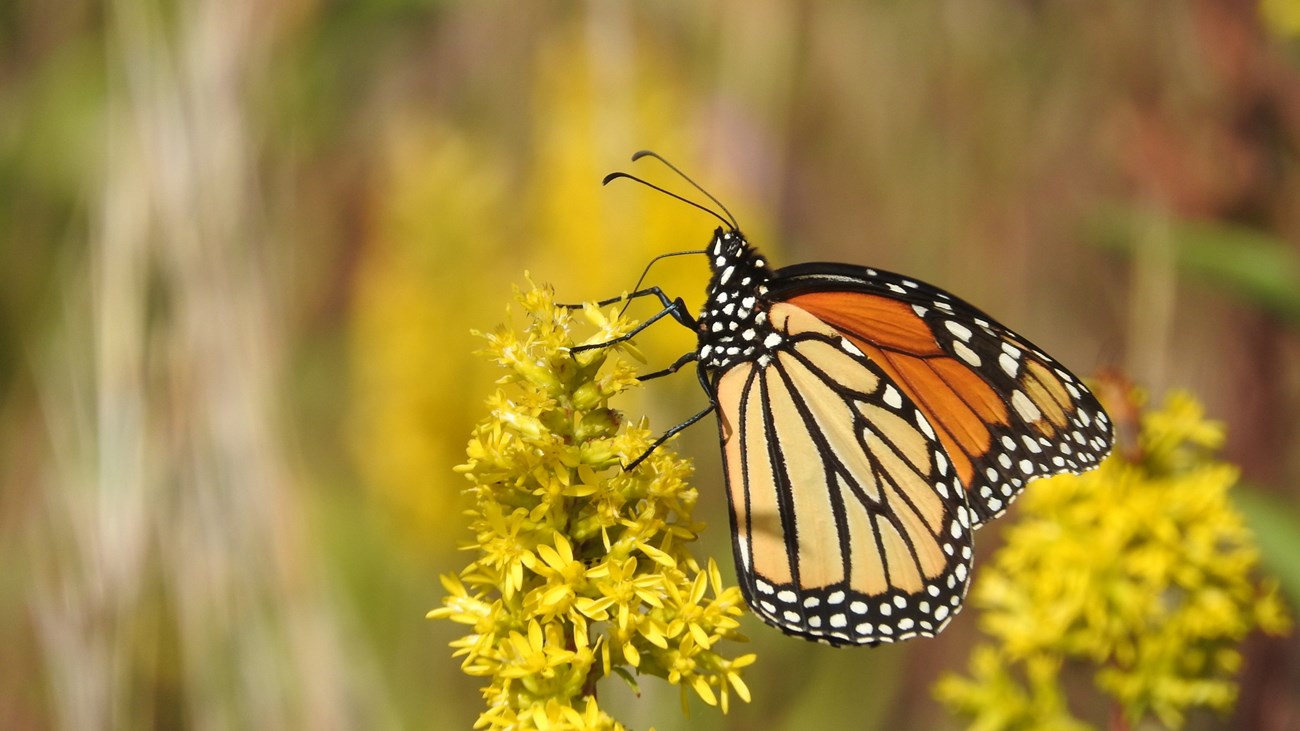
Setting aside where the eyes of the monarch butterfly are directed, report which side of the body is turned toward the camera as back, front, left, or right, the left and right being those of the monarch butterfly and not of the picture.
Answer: left

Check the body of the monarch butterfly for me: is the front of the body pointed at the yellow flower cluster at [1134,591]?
no
